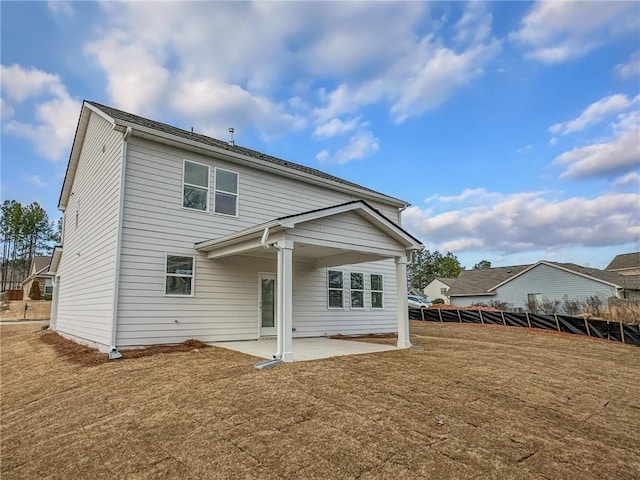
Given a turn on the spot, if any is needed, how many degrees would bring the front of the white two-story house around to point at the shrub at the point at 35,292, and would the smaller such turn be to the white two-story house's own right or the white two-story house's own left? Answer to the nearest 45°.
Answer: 0° — it already faces it

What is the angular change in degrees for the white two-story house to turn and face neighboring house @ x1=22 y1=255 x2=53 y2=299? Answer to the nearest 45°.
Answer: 0° — it already faces it

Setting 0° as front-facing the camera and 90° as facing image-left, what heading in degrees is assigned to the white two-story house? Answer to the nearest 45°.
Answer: approximately 135°

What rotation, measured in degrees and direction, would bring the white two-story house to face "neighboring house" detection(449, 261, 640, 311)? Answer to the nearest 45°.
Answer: approximately 90° to its right

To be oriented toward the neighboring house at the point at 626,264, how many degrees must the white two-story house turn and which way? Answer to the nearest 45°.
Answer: approximately 90° to its right

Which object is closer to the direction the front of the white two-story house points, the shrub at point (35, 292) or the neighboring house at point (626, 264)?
the shrub
